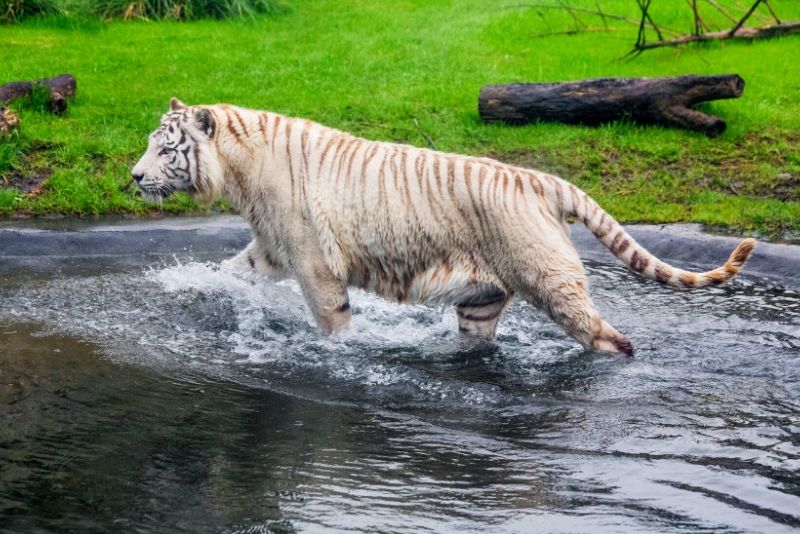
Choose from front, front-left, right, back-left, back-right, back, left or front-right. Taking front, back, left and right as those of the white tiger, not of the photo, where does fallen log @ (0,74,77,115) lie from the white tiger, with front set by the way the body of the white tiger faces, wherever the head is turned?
front-right

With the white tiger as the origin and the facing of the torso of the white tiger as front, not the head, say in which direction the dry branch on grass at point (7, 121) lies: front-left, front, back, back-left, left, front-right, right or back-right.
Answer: front-right

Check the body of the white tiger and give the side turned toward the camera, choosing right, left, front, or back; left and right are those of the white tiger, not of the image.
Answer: left

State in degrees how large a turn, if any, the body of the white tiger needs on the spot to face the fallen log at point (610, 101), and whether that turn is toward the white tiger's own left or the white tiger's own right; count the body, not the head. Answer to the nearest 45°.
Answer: approximately 90° to the white tiger's own right

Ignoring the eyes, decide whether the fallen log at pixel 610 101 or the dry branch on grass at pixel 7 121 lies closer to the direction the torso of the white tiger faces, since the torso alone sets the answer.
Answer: the dry branch on grass
